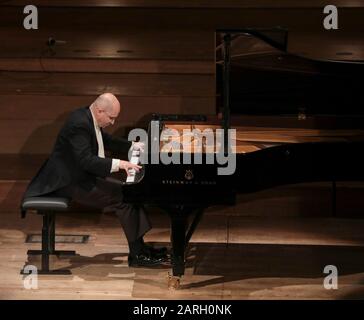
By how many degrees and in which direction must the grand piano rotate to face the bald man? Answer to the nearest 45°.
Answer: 0° — it already faces them

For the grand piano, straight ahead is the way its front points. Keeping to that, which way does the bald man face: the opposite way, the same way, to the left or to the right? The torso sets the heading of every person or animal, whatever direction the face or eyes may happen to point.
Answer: the opposite way

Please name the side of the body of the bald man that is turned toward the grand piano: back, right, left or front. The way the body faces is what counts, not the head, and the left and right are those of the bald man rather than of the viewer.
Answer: front

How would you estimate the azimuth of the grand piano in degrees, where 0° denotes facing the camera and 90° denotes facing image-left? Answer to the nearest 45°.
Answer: approximately 90°

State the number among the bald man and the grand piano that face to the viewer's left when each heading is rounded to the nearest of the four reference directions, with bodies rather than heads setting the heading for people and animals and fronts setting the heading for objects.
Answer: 1

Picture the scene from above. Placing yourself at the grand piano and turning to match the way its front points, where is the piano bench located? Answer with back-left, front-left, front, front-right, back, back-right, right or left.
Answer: front

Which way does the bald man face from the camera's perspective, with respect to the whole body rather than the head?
to the viewer's right
